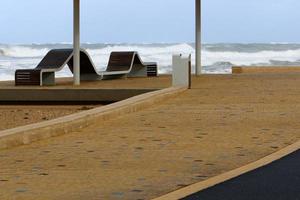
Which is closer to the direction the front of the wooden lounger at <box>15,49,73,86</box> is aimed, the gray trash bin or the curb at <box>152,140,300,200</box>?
the curb

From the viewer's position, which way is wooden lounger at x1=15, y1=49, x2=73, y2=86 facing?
facing the viewer and to the left of the viewer

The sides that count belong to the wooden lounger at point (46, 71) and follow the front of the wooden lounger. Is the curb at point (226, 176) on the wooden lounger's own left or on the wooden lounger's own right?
on the wooden lounger's own left

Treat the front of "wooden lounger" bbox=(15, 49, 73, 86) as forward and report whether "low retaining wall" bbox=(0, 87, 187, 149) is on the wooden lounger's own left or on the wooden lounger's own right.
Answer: on the wooden lounger's own left

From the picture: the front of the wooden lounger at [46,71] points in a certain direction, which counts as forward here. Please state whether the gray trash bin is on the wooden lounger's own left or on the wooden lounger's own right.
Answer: on the wooden lounger's own left
